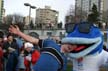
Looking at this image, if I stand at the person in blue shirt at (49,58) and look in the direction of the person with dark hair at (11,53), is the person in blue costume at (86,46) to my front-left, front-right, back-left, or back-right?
back-right

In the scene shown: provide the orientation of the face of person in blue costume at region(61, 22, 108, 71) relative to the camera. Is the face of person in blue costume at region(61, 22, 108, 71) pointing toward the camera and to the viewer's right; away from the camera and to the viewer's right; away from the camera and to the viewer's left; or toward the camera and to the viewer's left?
toward the camera and to the viewer's left

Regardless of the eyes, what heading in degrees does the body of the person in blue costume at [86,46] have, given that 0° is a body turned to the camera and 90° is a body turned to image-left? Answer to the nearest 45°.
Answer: approximately 45°
